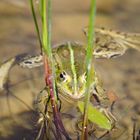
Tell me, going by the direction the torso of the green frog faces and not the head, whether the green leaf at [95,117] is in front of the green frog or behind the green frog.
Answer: in front

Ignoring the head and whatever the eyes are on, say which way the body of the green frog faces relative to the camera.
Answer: toward the camera

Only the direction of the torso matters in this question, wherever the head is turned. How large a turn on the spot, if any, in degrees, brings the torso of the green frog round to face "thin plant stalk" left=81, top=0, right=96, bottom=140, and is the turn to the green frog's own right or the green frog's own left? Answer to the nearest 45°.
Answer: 0° — it already faces it
